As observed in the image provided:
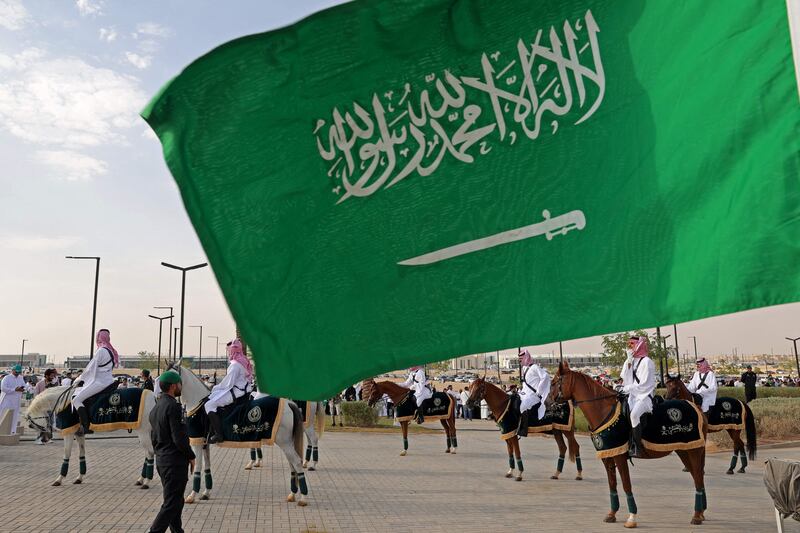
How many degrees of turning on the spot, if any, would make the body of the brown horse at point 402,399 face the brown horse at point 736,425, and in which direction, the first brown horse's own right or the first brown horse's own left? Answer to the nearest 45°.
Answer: approximately 135° to the first brown horse's own left

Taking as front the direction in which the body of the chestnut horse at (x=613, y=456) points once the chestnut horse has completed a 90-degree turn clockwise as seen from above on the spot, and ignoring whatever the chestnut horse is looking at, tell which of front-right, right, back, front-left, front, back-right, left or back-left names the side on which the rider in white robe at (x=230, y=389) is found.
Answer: left

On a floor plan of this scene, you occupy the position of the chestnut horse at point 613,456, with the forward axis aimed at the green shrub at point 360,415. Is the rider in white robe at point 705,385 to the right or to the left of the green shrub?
right

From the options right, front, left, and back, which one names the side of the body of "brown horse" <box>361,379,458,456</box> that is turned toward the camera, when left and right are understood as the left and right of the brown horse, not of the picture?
left

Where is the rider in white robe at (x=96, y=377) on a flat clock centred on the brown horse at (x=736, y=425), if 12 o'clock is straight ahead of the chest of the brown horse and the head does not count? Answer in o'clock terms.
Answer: The rider in white robe is roughly at 11 o'clock from the brown horse.

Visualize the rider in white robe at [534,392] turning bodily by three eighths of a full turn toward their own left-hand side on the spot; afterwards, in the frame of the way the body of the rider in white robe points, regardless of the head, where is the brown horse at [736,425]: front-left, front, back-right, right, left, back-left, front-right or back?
front-left

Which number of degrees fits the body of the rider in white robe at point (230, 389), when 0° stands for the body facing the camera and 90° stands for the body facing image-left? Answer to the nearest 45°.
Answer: approximately 90°

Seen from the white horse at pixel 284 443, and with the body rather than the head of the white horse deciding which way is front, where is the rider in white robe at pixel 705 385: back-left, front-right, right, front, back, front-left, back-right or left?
back

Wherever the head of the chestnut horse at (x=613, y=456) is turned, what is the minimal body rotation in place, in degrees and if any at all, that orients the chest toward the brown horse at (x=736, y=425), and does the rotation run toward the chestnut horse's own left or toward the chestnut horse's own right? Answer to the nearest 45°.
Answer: approximately 135° to the chestnut horse's own right

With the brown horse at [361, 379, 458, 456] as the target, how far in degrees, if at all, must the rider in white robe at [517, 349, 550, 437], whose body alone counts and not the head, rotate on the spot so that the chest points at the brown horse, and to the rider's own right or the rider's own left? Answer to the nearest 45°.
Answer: approximately 45° to the rider's own right

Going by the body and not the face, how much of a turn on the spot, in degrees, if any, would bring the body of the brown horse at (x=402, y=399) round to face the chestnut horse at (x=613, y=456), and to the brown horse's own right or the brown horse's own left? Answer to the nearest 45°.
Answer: approximately 90° to the brown horse's own left

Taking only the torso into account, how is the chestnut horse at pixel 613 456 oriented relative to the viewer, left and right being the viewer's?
facing to the left of the viewer

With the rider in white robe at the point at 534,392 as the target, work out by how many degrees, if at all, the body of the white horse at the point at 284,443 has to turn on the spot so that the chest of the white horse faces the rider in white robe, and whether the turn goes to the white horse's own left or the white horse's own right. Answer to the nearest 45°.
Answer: approximately 180°

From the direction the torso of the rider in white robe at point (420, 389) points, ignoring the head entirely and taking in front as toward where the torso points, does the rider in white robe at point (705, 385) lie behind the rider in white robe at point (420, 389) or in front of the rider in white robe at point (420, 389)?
behind

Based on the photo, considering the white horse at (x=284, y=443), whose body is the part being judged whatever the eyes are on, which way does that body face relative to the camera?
to the viewer's left

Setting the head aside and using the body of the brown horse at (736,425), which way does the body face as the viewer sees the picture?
to the viewer's left
